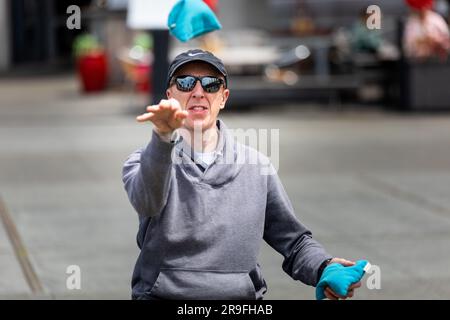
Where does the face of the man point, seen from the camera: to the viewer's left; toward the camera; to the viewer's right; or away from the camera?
toward the camera

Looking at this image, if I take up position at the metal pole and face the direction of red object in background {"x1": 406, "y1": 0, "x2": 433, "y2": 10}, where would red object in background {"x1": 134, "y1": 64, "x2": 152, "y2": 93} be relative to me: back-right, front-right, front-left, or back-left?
back-left

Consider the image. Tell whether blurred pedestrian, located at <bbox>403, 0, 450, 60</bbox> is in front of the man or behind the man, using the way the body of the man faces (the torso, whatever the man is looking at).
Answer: behind

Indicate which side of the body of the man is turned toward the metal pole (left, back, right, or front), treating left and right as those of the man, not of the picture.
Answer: back

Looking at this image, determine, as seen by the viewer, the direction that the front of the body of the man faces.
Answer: toward the camera

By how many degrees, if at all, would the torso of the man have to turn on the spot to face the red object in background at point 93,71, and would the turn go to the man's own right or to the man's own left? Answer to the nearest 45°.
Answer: approximately 180°

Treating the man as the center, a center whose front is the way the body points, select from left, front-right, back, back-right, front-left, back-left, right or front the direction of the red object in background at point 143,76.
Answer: back

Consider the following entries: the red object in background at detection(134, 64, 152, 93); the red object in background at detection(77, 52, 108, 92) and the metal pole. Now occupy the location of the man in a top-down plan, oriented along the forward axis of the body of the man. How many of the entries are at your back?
3

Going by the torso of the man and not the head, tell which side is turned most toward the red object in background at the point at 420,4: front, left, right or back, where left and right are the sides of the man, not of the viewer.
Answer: back
